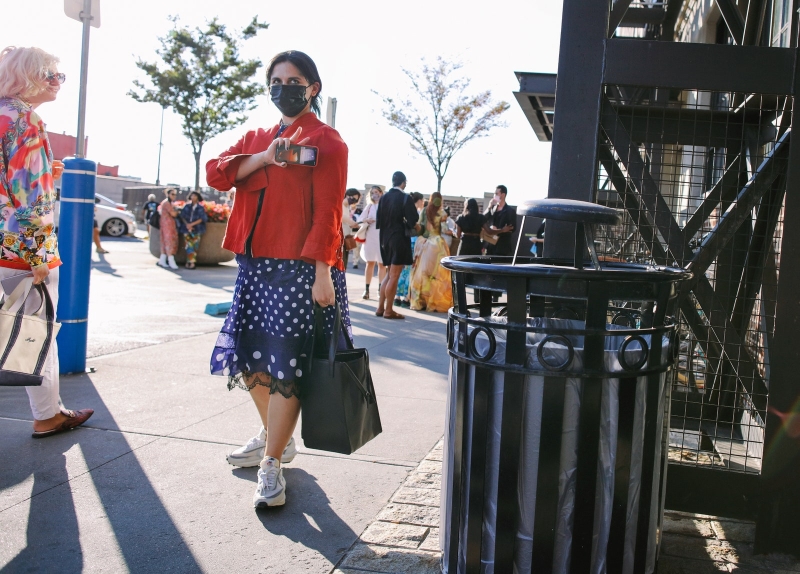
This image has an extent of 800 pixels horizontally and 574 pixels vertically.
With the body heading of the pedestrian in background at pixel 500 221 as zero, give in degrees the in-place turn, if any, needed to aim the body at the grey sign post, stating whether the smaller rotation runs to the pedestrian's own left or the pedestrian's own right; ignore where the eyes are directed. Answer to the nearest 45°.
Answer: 0° — they already face it

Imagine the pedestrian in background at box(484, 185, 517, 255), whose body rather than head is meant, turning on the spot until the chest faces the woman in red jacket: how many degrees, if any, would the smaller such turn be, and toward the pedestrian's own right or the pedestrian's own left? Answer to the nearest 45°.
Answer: approximately 45° to the pedestrian's own left

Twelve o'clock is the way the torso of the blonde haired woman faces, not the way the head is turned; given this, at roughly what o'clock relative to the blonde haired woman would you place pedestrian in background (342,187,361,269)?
The pedestrian in background is roughly at 10 o'clock from the blonde haired woman.

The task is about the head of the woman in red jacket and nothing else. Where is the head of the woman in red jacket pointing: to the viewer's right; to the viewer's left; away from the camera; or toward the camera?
toward the camera

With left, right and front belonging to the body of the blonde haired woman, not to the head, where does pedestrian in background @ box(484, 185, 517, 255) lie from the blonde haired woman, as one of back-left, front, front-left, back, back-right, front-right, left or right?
front-left

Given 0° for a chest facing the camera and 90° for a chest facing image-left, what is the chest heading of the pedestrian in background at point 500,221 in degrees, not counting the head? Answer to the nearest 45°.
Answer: approximately 45°

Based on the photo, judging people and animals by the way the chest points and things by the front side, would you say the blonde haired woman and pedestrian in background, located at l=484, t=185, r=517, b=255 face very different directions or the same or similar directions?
very different directions

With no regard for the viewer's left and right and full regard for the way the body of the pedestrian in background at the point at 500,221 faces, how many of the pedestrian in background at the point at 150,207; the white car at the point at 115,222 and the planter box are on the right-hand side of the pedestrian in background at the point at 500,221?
3

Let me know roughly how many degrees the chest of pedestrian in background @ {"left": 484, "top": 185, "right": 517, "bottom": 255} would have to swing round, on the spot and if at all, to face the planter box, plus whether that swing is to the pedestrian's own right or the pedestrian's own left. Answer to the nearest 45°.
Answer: approximately 90° to the pedestrian's own right

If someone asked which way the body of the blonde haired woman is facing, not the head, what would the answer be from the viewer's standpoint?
to the viewer's right

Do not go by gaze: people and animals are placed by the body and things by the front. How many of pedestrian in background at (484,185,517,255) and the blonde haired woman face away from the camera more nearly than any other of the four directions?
0

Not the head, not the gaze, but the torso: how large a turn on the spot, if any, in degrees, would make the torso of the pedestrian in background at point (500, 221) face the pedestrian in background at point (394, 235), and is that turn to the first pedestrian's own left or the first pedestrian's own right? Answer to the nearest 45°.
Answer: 0° — they already face them

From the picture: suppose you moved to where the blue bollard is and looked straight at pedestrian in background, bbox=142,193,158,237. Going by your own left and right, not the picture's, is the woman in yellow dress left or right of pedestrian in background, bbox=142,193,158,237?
right

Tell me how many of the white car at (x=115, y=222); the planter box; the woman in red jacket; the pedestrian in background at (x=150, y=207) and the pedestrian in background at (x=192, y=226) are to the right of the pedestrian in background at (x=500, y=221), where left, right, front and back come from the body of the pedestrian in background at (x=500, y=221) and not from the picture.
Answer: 4
